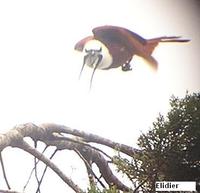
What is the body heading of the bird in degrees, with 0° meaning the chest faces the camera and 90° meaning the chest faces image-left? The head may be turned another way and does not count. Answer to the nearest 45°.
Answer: approximately 45°
